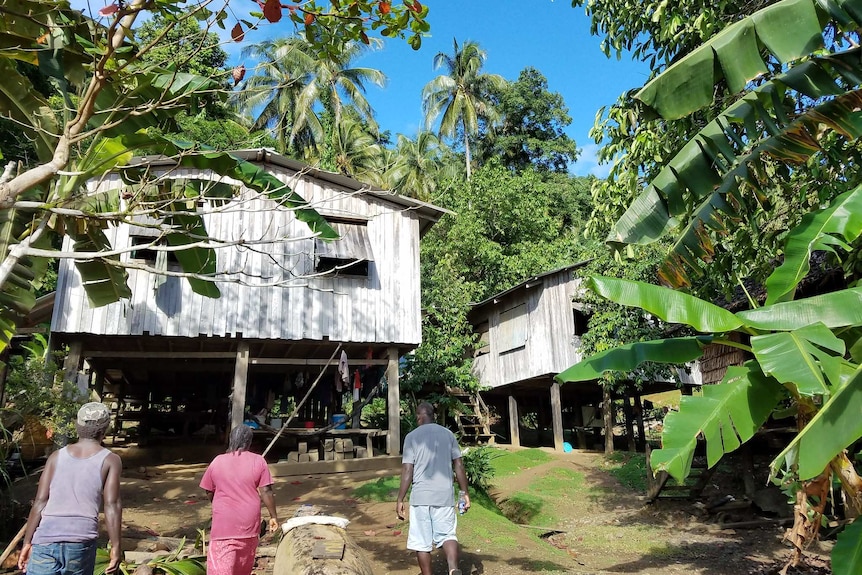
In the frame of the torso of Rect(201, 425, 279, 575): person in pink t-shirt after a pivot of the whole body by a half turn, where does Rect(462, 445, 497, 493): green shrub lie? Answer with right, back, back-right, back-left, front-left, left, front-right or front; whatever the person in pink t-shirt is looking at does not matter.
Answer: back-left

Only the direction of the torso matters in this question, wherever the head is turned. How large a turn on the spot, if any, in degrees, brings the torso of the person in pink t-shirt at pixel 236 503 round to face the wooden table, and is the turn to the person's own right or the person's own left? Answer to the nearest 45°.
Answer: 0° — they already face it

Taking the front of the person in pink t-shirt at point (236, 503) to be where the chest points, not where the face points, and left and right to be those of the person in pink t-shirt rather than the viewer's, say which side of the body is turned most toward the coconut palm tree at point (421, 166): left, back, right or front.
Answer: front

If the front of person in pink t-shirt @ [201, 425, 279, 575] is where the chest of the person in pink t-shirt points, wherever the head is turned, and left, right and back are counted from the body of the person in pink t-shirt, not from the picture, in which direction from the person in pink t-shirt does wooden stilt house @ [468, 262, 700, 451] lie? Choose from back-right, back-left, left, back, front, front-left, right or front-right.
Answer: front-right

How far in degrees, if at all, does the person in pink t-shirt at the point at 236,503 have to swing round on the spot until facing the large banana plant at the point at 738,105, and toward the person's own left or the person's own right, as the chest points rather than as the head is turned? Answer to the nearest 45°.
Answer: approximately 135° to the person's own right

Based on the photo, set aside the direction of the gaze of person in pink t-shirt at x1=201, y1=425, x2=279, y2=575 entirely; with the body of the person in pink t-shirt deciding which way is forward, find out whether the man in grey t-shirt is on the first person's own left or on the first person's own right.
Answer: on the first person's own right

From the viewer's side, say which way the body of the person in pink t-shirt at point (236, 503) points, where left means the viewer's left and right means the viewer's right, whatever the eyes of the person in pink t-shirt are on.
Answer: facing away from the viewer

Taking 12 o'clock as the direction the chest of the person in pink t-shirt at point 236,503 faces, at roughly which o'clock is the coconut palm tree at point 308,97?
The coconut palm tree is roughly at 12 o'clock from the person in pink t-shirt.

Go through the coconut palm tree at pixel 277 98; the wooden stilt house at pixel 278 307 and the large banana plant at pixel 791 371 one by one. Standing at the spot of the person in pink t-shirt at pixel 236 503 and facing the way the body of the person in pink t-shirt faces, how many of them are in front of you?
2

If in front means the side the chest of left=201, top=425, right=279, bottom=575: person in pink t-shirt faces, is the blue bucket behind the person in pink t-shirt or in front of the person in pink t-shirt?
in front

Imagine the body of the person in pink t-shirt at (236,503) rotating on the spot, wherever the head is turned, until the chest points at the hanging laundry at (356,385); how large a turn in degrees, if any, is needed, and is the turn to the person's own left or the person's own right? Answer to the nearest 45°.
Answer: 0° — they already face it

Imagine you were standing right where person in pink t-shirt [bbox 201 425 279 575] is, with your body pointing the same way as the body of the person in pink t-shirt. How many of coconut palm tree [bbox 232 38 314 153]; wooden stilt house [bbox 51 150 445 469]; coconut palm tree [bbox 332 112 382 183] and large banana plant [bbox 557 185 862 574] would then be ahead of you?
3

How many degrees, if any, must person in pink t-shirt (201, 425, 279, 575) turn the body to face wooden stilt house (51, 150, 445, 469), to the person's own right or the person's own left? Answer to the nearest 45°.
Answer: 0° — they already face it

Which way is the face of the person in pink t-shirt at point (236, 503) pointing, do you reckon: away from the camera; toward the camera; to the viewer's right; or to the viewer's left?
away from the camera

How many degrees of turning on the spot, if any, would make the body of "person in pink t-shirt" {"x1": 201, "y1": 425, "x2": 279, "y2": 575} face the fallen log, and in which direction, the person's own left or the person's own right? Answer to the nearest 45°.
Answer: approximately 90° to the person's own right

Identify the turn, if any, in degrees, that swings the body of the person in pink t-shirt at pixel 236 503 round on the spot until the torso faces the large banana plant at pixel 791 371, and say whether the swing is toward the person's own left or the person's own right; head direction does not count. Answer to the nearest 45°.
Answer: approximately 135° to the person's own right
